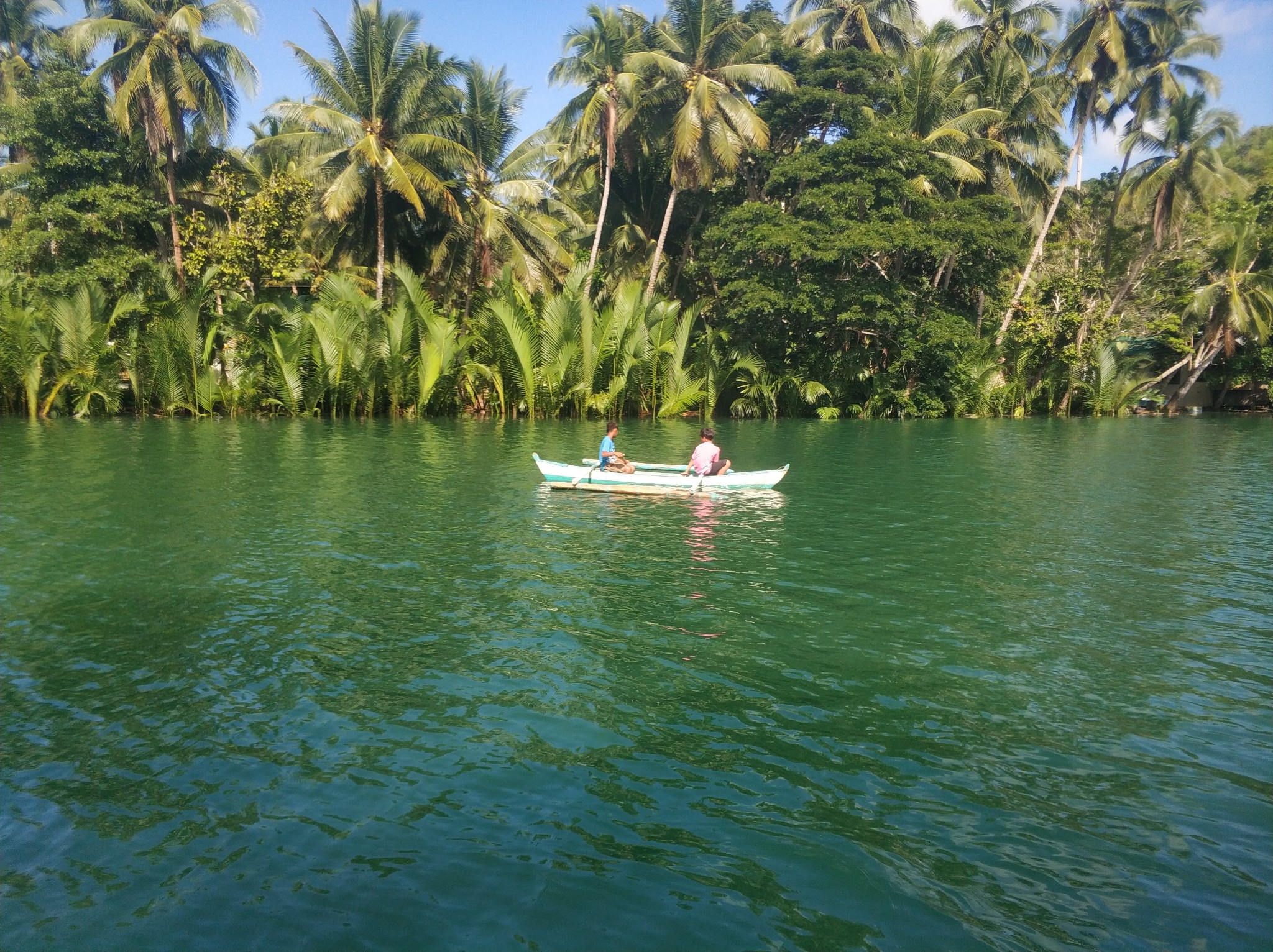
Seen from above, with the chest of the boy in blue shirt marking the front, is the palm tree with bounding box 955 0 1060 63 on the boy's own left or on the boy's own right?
on the boy's own left

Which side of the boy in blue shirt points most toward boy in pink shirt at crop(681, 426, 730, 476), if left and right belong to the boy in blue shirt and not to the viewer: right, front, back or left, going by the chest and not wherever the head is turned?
front

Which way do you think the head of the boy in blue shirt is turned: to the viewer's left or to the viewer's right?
to the viewer's right

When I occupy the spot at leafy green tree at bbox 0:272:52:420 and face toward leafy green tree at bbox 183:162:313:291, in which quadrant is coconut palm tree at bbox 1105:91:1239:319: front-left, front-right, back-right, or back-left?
front-right

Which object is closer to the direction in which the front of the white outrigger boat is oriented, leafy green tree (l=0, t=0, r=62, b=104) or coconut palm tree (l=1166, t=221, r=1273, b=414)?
the coconut palm tree

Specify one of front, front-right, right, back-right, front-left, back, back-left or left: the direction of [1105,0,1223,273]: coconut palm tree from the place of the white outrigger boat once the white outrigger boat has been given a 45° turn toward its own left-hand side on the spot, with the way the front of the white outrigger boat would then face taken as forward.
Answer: front

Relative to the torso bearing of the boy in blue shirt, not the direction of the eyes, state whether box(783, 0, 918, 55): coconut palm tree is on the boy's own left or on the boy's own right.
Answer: on the boy's own left

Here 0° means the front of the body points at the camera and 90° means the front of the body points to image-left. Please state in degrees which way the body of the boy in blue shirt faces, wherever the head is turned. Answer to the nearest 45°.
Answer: approximately 270°

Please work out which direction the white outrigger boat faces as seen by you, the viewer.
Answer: facing to the right of the viewer

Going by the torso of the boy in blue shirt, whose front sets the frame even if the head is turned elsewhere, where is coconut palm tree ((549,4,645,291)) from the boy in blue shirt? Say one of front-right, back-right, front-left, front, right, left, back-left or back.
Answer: left

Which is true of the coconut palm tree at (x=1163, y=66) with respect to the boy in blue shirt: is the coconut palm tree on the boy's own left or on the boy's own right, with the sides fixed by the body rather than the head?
on the boy's own left

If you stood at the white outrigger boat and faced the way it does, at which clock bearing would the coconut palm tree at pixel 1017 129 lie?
The coconut palm tree is roughly at 10 o'clock from the white outrigger boat.

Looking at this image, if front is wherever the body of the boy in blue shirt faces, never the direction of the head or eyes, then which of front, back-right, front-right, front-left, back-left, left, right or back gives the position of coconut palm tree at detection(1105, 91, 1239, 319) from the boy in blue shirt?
front-left
